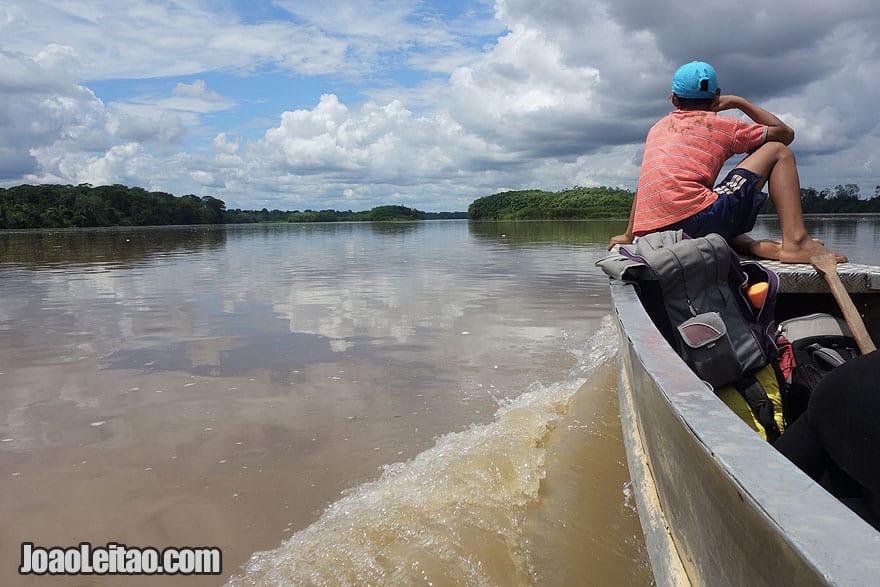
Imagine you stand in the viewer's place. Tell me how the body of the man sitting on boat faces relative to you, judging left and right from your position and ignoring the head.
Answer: facing away from the viewer and to the right of the viewer

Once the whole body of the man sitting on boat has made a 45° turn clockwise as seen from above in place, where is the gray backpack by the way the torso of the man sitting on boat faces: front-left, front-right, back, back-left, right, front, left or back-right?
right

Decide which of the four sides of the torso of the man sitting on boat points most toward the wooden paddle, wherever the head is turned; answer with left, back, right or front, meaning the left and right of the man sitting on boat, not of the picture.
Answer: right

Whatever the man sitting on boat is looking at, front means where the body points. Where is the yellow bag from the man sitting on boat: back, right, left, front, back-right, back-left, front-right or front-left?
back-right
